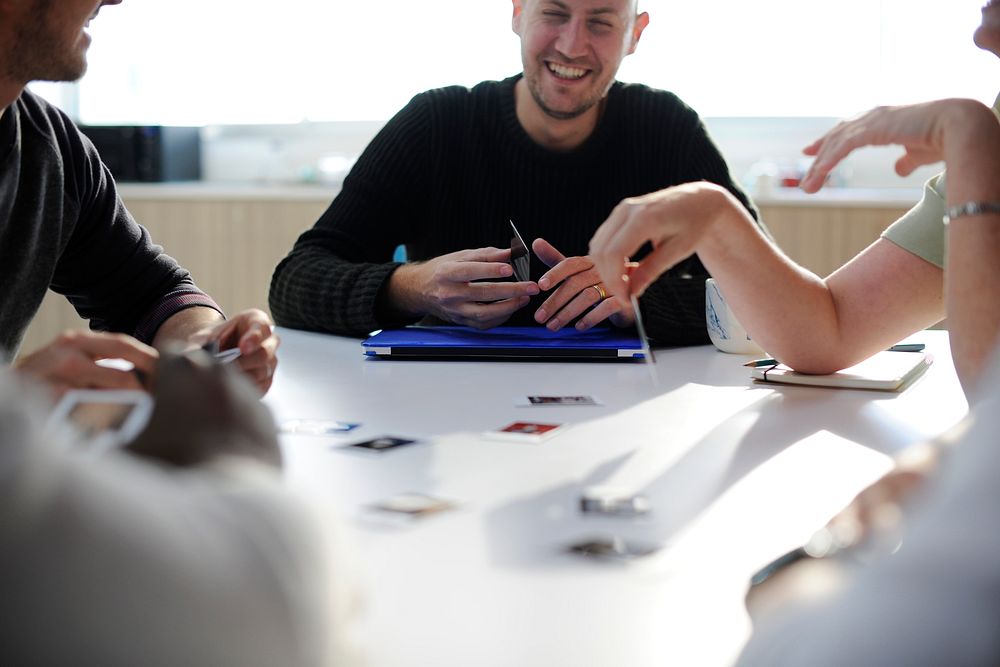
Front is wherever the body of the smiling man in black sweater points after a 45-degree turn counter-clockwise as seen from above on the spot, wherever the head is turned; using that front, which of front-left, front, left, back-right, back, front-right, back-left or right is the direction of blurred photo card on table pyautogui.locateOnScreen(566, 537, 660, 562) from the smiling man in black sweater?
front-right

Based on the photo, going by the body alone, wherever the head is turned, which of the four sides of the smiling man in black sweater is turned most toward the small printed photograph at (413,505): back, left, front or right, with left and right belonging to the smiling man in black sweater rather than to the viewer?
front

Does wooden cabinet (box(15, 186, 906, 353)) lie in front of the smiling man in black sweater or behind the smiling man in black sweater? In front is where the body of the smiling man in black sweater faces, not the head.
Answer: behind

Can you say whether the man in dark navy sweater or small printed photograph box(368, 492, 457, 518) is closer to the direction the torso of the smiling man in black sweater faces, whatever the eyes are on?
the small printed photograph

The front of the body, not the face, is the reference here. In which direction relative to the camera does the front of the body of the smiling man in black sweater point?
toward the camera

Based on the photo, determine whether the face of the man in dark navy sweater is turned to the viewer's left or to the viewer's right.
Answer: to the viewer's right

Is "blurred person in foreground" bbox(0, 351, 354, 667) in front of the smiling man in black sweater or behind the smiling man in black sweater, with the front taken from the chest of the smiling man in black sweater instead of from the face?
in front

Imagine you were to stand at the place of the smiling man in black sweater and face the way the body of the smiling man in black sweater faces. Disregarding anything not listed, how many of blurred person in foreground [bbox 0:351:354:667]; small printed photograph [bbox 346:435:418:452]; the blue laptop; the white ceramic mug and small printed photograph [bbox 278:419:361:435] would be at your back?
0

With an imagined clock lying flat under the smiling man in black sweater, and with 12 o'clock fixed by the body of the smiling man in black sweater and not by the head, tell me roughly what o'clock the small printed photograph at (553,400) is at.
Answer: The small printed photograph is roughly at 12 o'clock from the smiling man in black sweater.

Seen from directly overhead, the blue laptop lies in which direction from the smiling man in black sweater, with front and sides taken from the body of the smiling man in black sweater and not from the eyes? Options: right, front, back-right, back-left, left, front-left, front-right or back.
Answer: front

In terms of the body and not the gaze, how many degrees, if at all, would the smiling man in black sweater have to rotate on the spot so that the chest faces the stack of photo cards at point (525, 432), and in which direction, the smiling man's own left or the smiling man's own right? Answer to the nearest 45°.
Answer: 0° — they already face it

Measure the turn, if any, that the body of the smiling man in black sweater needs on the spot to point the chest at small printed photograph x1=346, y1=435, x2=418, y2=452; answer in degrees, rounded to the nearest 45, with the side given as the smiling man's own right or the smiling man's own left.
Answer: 0° — they already face it

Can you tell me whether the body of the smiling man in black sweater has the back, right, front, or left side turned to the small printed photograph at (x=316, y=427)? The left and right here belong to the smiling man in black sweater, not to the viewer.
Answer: front

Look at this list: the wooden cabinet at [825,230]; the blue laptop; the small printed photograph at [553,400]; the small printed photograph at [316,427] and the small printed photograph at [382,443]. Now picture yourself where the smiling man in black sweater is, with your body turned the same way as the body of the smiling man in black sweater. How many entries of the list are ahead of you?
4

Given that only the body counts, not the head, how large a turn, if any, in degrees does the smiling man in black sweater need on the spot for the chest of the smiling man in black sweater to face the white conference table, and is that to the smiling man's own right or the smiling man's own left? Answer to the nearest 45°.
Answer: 0° — they already face it

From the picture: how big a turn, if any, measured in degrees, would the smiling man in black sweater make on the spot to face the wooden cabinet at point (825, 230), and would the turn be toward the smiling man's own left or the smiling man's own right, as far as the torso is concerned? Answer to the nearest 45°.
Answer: approximately 135° to the smiling man's own left
